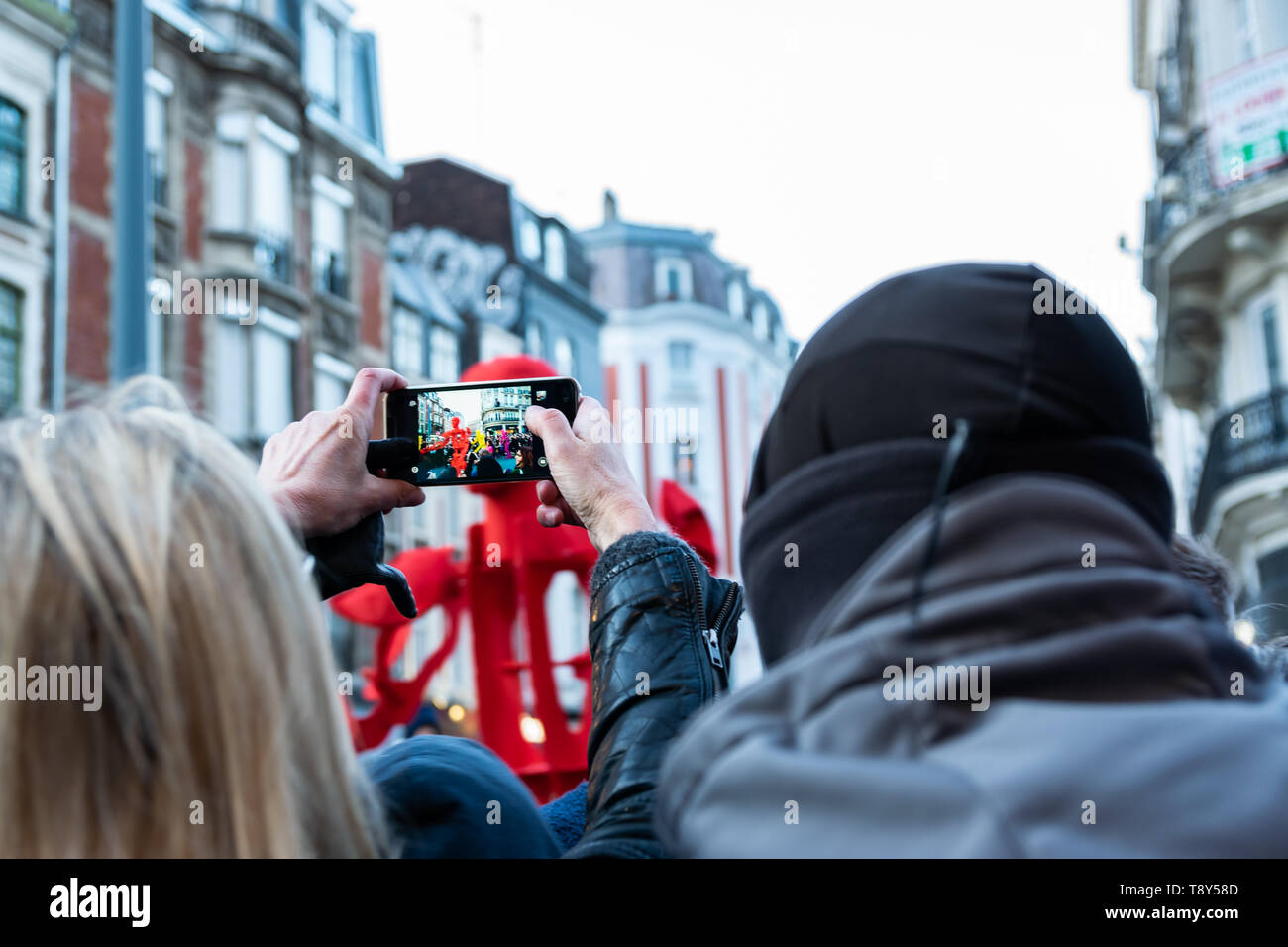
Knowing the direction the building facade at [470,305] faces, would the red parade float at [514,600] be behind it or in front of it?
in front

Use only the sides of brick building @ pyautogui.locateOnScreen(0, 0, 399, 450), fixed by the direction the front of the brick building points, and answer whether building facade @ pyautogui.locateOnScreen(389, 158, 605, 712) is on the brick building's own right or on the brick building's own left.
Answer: on the brick building's own left

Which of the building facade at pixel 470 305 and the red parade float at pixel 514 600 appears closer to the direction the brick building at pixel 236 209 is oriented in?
the red parade float

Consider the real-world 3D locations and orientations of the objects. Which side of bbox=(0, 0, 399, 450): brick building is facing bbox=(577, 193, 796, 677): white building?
left

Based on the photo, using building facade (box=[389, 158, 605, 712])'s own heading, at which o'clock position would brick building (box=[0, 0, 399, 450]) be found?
The brick building is roughly at 2 o'clock from the building facade.

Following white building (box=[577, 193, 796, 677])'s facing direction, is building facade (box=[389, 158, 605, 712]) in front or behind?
in front

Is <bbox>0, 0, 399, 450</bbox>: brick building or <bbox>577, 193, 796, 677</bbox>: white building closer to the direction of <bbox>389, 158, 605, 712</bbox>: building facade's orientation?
the brick building

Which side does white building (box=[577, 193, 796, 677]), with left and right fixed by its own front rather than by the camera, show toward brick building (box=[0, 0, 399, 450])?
front
